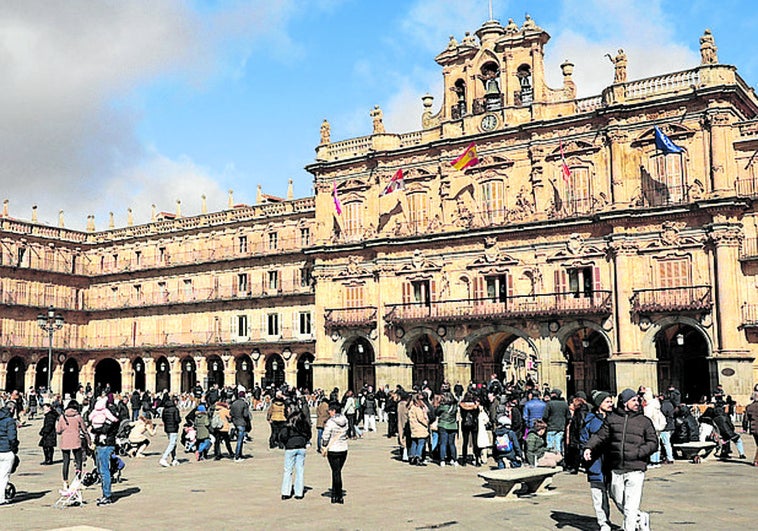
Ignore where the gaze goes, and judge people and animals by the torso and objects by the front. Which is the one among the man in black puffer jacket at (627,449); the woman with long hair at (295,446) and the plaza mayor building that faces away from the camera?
the woman with long hair

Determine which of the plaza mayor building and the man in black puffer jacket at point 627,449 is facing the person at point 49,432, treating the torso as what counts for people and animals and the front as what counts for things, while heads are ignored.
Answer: the plaza mayor building

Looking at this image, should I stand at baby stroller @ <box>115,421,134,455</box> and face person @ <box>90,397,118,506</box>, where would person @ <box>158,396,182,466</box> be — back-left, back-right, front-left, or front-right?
front-left

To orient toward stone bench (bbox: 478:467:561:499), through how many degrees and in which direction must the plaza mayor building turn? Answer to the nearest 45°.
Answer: approximately 45° to its left

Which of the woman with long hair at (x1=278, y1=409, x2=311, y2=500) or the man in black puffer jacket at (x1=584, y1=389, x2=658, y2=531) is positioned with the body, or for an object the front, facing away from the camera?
the woman with long hair

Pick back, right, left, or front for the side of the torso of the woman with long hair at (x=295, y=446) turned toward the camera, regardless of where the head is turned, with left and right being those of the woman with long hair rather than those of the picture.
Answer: back

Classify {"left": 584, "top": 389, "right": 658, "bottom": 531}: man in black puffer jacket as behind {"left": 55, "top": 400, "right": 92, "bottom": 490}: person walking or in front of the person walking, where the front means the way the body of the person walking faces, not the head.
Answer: behind

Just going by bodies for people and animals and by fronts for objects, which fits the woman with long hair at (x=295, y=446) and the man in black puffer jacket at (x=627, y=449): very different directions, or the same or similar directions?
very different directions

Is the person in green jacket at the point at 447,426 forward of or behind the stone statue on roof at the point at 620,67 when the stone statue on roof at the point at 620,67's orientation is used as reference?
forward

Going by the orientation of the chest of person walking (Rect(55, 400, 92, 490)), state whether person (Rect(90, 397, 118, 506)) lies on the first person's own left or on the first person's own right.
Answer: on the first person's own right

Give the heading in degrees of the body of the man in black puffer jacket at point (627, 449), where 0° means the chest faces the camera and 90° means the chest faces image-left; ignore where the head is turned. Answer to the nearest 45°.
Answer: approximately 0°

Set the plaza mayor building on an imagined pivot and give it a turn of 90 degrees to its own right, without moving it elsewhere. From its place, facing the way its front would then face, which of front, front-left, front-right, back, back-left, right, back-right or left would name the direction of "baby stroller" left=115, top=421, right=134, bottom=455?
left

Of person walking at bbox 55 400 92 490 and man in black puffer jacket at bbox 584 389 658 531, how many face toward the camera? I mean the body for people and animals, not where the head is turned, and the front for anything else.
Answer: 1

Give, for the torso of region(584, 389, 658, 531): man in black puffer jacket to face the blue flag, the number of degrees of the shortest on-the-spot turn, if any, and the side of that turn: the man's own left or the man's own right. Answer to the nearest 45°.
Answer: approximately 180°

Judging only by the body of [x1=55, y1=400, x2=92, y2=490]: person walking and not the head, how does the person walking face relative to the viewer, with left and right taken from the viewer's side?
facing away from the viewer

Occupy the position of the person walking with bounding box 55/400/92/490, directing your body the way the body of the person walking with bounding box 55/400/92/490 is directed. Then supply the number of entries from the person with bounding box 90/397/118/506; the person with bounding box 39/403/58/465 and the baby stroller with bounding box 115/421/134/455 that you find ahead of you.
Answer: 2

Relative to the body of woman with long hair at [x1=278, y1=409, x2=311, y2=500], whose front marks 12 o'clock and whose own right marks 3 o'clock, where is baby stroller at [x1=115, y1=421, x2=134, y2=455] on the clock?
The baby stroller is roughly at 11 o'clock from the woman with long hair.

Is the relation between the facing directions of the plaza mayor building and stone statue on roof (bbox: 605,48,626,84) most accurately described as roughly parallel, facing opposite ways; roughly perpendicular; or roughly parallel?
roughly parallel
